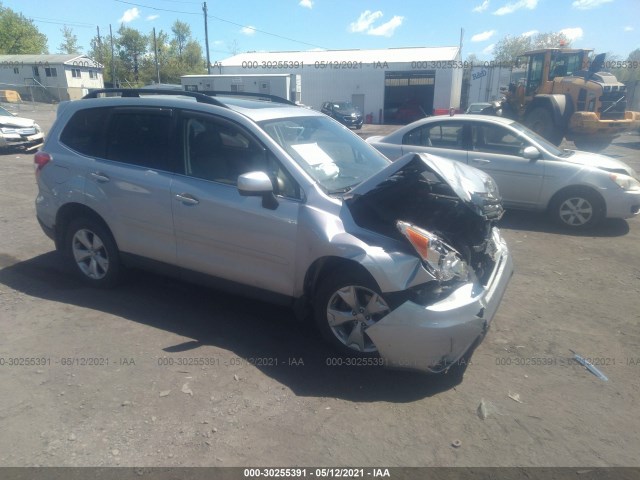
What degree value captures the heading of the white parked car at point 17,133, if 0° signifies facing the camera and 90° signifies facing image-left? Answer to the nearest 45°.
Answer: approximately 315°

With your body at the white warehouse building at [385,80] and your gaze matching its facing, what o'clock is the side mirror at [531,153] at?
The side mirror is roughly at 12 o'clock from the white warehouse building.

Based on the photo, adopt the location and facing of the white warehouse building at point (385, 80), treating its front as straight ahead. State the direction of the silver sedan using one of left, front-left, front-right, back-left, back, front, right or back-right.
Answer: front

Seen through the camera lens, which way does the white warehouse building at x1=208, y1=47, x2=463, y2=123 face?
facing the viewer

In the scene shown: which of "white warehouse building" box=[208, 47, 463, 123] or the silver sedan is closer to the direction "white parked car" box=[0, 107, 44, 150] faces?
the silver sedan

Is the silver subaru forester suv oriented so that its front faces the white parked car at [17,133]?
no

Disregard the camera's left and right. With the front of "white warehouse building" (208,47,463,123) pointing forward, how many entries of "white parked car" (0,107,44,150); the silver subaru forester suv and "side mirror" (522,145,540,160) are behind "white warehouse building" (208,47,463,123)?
0

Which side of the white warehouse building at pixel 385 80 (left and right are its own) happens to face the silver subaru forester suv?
front

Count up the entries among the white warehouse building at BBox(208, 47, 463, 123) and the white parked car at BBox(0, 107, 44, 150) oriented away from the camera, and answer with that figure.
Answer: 0

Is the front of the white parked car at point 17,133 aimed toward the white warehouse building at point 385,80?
no

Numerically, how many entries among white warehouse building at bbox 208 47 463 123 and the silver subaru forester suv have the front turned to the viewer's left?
0

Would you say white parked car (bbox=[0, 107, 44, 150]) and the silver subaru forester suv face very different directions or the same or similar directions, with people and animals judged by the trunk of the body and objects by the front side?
same or similar directions

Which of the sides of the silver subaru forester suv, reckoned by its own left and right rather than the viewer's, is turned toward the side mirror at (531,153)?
left

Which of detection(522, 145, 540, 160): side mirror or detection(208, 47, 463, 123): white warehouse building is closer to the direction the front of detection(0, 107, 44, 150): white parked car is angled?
the side mirror

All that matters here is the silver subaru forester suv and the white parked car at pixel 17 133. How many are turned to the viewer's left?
0

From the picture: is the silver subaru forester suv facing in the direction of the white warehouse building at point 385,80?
no
